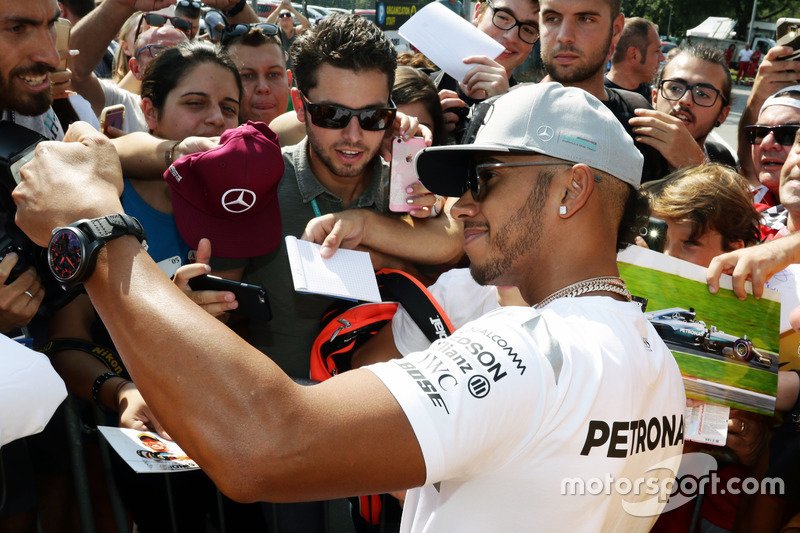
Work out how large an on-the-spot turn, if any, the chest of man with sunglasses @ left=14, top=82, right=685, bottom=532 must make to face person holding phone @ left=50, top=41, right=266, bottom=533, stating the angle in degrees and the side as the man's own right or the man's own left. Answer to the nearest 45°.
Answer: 0° — they already face them

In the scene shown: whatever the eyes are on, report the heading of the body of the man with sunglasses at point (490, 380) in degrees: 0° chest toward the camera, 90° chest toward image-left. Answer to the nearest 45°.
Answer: approximately 135°

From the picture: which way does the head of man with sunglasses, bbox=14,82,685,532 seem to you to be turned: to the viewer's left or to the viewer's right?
to the viewer's left

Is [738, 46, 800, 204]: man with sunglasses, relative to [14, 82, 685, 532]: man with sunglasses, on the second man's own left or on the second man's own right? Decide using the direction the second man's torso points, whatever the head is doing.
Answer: on the second man's own right

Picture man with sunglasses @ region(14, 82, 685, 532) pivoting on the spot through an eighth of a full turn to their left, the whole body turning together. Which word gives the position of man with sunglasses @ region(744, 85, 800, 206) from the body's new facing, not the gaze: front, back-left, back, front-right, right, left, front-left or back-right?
back-right

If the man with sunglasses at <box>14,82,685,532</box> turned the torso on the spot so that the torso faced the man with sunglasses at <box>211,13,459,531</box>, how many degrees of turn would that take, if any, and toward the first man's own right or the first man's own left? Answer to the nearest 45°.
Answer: approximately 45° to the first man's own right

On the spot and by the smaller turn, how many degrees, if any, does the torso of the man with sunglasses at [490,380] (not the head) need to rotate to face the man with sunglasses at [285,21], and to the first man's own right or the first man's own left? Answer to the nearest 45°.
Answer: approximately 45° to the first man's own right
